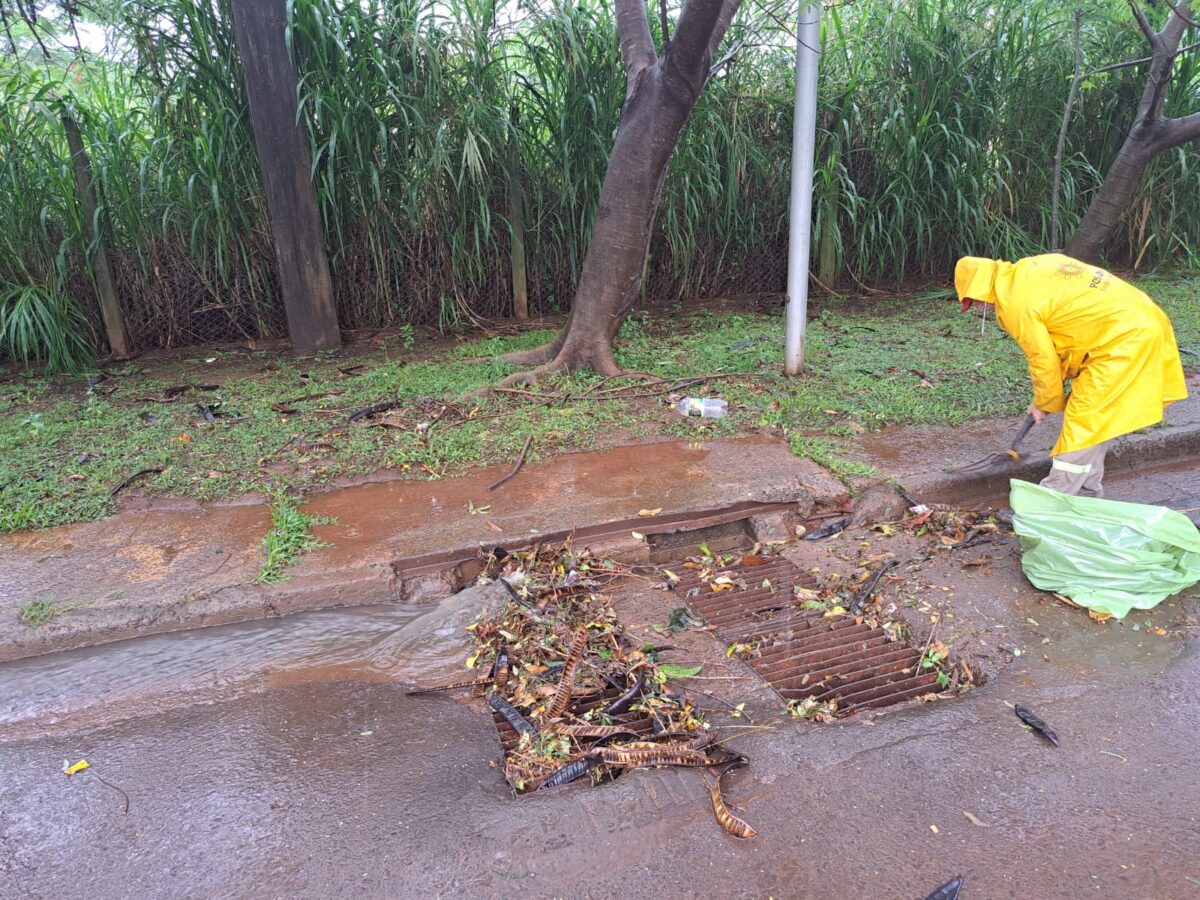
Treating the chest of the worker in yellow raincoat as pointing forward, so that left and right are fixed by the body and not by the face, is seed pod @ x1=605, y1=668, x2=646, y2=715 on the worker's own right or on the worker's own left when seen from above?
on the worker's own left

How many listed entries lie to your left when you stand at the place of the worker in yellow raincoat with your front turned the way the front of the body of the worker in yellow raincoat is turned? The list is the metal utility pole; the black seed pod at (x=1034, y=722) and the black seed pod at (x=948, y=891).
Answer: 2

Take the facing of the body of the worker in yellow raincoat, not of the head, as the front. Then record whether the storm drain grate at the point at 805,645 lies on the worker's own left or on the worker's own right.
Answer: on the worker's own left

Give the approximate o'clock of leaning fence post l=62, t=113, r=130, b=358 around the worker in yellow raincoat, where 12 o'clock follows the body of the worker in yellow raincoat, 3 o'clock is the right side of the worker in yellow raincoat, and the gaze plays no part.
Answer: The leaning fence post is roughly at 12 o'clock from the worker in yellow raincoat.

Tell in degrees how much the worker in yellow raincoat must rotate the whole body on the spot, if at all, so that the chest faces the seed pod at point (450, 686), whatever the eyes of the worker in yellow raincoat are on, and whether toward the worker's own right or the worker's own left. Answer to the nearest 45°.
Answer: approximately 45° to the worker's own left

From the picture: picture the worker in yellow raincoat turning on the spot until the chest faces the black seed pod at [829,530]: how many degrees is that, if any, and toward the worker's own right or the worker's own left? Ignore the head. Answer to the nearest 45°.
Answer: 0° — they already face it

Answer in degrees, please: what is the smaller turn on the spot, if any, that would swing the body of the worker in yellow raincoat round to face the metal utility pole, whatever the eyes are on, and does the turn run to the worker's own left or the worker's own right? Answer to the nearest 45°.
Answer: approximately 45° to the worker's own right

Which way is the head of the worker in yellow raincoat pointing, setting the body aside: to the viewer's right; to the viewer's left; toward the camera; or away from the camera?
to the viewer's left

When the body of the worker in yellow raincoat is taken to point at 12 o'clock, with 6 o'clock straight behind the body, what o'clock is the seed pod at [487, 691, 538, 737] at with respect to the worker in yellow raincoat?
The seed pod is roughly at 10 o'clock from the worker in yellow raincoat.

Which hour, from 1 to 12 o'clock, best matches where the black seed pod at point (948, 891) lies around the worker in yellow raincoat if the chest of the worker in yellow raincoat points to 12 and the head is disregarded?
The black seed pod is roughly at 9 o'clock from the worker in yellow raincoat.

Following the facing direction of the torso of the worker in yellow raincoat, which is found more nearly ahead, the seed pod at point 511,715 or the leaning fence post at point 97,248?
the leaning fence post

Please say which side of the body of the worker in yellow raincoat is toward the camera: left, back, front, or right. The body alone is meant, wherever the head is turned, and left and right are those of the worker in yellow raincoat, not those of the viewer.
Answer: left

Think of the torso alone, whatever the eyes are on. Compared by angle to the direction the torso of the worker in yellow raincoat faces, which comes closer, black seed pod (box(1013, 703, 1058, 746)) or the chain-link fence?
the chain-link fence
